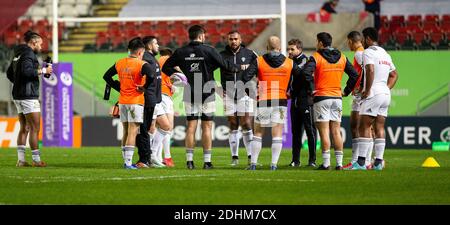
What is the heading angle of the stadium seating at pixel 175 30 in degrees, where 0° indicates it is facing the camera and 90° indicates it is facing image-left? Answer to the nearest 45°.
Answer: approximately 0°

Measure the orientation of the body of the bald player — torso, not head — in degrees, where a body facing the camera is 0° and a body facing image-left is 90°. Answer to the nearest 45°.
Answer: approximately 180°

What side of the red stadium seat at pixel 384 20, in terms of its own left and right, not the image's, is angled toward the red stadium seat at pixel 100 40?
right

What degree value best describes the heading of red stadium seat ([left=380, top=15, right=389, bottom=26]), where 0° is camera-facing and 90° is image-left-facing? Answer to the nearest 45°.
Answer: approximately 0°

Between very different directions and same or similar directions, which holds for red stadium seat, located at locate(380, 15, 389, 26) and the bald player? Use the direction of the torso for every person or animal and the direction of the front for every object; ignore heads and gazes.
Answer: very different directions

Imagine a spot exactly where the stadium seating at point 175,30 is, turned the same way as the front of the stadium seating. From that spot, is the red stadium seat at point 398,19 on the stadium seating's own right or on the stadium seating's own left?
on the stadium seating's own left

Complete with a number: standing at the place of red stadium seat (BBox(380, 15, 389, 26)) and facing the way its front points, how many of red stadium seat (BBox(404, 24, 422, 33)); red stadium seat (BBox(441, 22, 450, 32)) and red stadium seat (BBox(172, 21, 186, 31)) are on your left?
2

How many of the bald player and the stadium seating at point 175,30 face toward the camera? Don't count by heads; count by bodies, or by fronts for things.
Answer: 1

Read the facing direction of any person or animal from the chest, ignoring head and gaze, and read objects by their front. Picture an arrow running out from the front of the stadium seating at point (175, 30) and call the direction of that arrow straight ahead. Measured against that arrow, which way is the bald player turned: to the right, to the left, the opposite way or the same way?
the opposite way
